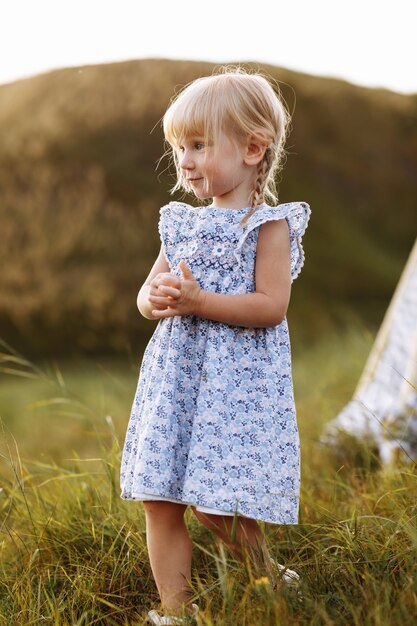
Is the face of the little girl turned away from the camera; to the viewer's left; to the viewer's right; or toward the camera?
to the viewer's left

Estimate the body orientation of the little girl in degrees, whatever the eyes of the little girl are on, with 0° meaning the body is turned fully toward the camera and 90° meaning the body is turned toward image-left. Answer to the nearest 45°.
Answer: approximately 45°
